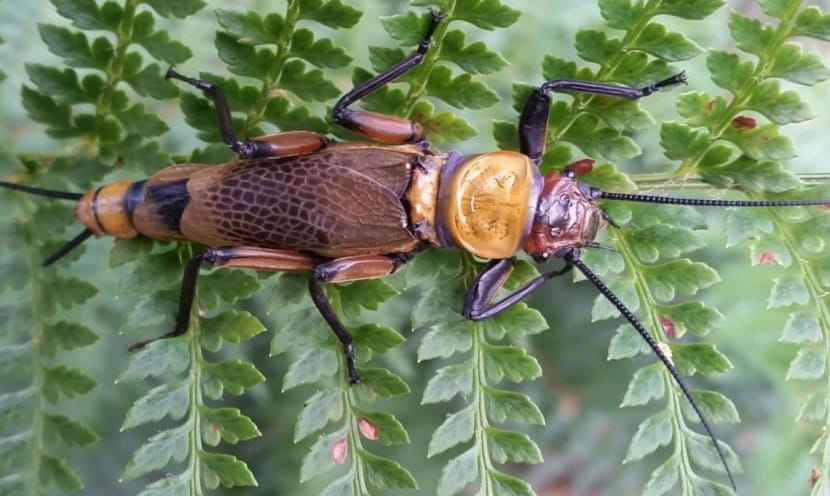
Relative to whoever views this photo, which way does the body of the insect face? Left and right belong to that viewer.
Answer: facing to the right of the viewer
